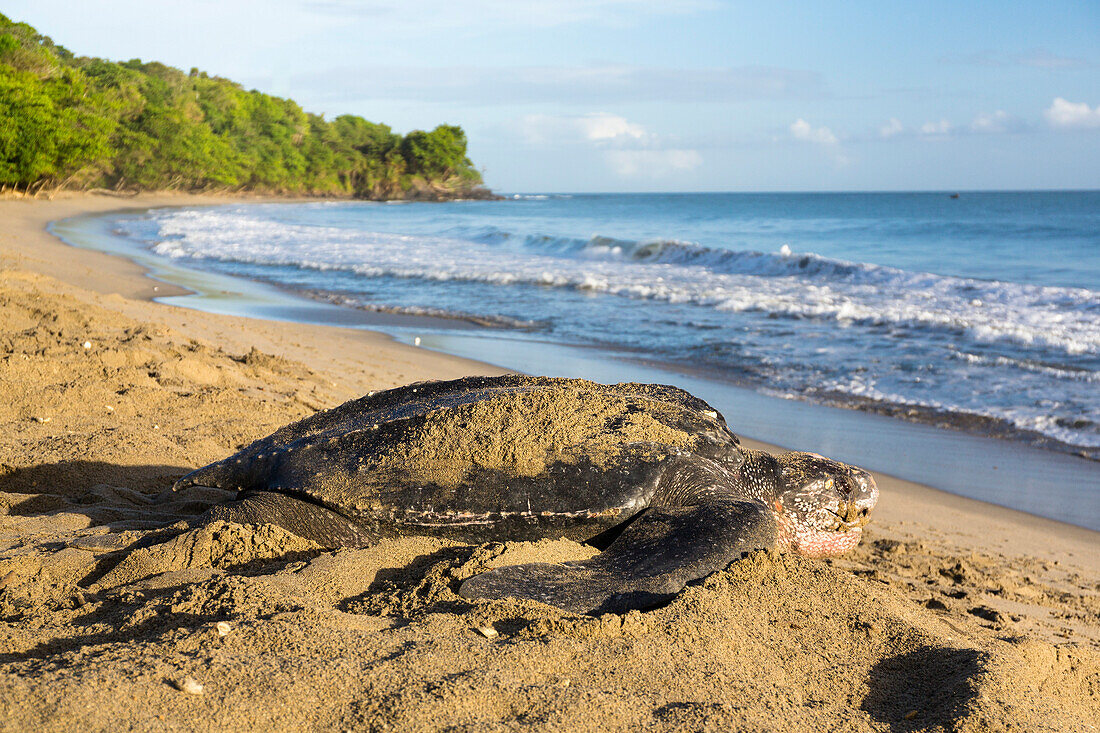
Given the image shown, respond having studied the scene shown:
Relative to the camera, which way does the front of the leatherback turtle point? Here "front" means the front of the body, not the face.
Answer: to the viewer's right

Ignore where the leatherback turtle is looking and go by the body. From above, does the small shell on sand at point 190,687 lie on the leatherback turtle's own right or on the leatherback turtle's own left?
on the leatherback turtle's own right
